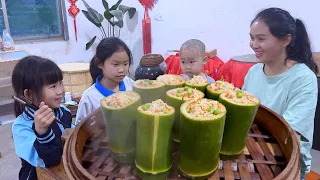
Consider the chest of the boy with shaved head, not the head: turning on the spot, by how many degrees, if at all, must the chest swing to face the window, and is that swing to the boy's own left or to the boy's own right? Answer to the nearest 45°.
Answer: approximately 90° to the boy's own right

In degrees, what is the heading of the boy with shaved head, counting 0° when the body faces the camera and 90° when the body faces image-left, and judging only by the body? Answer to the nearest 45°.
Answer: approximately 45°

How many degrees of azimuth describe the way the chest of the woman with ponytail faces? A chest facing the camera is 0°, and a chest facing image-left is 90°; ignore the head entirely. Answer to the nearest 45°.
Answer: approximately 45°

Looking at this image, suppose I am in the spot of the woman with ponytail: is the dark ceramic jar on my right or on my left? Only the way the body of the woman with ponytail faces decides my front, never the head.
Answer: on my right

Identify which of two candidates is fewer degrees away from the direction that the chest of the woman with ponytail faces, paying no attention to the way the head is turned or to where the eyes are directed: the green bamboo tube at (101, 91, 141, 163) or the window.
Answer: the green bamboo tube
